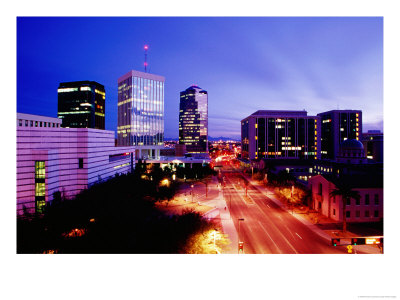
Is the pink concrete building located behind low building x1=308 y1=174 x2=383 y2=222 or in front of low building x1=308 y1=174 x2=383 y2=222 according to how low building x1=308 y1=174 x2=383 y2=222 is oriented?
in front

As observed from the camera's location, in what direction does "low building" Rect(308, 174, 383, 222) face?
facing the viewer and to the left of the viewer
